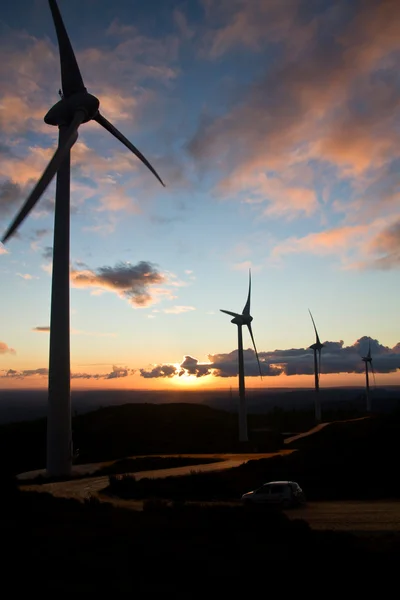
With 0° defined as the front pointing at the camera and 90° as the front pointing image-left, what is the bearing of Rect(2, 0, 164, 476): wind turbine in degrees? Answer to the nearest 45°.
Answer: approximately 315°
